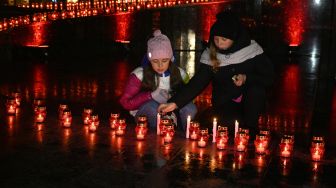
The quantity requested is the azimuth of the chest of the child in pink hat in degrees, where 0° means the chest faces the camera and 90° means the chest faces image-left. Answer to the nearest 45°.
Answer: approximately 0°

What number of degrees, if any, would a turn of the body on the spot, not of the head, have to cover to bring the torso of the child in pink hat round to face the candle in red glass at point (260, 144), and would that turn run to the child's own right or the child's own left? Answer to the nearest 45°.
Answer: approximately 45° to the child's own left

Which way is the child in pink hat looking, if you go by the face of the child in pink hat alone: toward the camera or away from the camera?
toward the camera

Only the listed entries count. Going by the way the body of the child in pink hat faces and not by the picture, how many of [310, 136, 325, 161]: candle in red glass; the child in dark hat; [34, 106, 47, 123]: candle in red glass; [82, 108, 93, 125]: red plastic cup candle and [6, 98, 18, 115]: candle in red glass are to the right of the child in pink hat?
3

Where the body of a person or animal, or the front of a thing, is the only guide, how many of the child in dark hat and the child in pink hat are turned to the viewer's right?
0

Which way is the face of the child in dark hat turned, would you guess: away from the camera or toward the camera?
toward the camera

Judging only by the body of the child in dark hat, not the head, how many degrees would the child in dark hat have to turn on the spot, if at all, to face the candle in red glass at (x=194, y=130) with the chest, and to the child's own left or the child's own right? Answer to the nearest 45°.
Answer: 0° — they already face it

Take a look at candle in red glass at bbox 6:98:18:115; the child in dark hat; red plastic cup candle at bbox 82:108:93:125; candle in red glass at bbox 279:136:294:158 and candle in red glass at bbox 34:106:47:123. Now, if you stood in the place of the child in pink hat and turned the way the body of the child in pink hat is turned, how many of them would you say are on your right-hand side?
3

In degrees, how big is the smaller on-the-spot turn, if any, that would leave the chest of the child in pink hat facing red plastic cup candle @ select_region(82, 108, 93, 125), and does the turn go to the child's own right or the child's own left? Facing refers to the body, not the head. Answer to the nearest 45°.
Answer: approximately 90° to the child's own right

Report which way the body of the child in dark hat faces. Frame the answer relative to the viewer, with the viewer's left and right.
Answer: facing the viewer and to the left of the viewer

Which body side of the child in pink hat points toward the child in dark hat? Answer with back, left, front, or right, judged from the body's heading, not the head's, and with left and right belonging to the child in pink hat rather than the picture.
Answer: left
